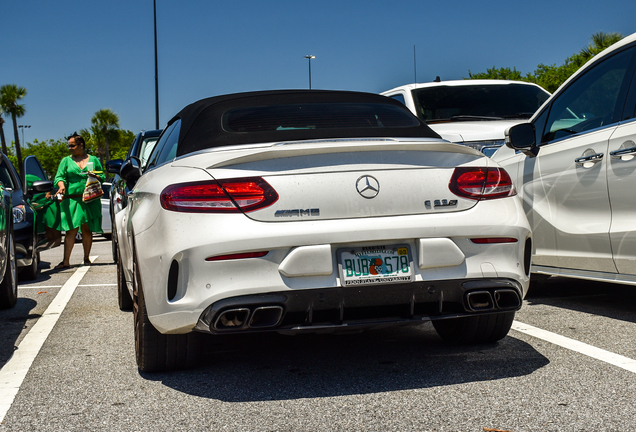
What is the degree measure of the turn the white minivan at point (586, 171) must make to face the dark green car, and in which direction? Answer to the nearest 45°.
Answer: approximately 45° to its left

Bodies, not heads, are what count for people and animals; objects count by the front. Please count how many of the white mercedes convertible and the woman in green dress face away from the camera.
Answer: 1

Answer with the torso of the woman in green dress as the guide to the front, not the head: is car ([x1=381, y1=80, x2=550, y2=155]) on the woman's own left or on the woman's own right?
on the woman's own left

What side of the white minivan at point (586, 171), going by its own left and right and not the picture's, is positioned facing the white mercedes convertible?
left

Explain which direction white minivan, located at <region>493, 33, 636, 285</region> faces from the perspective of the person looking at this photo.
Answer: facing away from the viewer and to the left of the viewer

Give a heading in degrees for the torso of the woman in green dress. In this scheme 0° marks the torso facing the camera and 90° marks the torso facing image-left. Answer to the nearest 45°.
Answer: approximately 0°

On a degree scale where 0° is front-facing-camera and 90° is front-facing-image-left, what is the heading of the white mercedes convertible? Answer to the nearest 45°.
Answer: approximately 180°

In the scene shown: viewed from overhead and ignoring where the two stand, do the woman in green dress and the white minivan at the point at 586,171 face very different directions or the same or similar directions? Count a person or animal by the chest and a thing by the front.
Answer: very different directions
